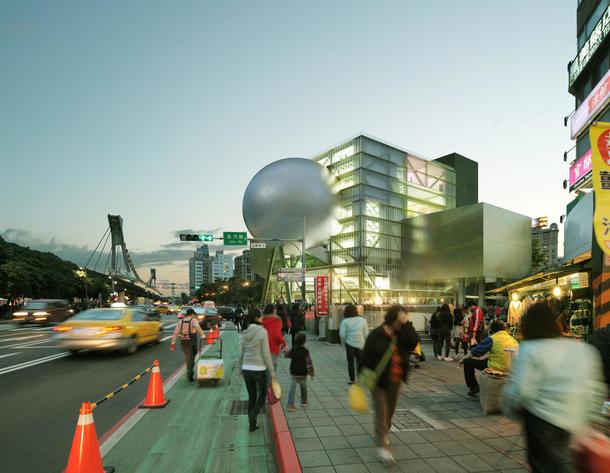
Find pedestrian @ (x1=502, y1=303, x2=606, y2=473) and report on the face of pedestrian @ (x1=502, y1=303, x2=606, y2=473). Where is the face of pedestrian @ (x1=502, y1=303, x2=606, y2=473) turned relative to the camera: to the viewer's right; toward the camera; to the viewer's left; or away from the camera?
away from the camera

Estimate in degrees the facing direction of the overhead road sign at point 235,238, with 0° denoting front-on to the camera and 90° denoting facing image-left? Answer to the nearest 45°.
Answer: approximately 0°

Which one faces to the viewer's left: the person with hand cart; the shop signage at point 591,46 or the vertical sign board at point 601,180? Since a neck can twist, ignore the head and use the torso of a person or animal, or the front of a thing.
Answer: the shop signage

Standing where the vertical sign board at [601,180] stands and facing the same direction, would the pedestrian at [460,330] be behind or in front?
behind
